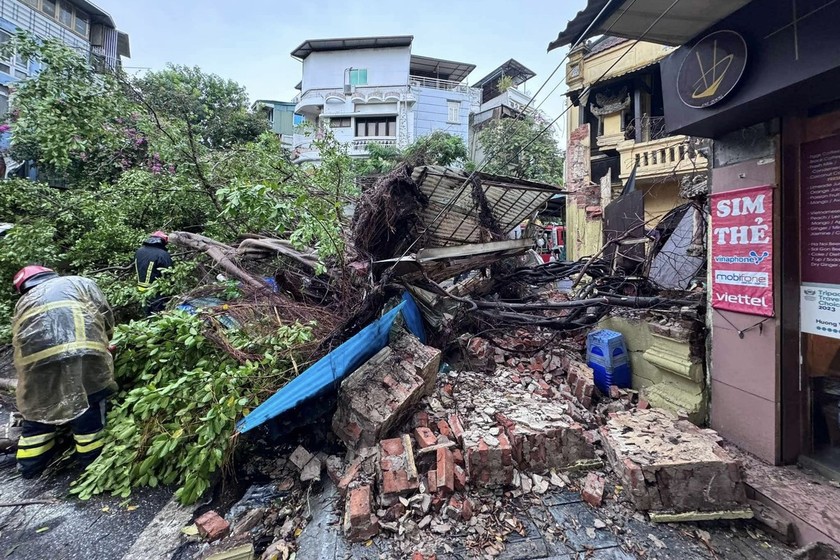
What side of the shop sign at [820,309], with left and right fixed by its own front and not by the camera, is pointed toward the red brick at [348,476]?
front

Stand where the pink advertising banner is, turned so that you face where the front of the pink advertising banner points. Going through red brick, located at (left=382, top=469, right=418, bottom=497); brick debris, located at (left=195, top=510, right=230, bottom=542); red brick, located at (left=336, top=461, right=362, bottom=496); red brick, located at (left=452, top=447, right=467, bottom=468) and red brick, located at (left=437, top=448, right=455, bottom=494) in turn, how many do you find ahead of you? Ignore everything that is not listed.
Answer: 5

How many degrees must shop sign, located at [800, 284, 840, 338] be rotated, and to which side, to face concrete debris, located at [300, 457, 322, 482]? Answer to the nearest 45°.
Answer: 0° — it already faces it

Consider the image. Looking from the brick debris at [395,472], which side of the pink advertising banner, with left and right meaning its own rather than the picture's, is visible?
front

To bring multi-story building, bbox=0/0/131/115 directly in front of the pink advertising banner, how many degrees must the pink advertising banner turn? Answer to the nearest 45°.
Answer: approximately 45° to its right

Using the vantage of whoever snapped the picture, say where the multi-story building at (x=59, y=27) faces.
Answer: facing the viewer and to the right of the viewer

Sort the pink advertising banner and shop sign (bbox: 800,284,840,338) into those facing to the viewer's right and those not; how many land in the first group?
0

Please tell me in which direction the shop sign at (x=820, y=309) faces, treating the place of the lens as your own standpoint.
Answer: facing the viewer and to the left of the viewer

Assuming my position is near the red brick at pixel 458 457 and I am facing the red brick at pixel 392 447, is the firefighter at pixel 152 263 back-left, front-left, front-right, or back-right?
front-right

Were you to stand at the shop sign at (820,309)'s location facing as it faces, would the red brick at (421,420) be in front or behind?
in front

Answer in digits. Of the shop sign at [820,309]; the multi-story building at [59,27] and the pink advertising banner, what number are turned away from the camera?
0

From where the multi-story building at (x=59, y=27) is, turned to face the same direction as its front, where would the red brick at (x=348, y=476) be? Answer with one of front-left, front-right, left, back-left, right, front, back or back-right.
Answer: front-right

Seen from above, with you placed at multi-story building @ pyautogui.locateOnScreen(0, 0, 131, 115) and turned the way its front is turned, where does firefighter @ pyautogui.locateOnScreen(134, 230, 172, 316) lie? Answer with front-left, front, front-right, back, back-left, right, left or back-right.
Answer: front-right

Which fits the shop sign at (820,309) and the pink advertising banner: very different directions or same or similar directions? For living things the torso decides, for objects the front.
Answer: same or similar directions

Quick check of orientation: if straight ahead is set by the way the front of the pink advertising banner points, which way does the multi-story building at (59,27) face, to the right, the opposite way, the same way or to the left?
the opposite way

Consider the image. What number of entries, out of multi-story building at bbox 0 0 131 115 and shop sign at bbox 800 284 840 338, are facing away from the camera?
0
